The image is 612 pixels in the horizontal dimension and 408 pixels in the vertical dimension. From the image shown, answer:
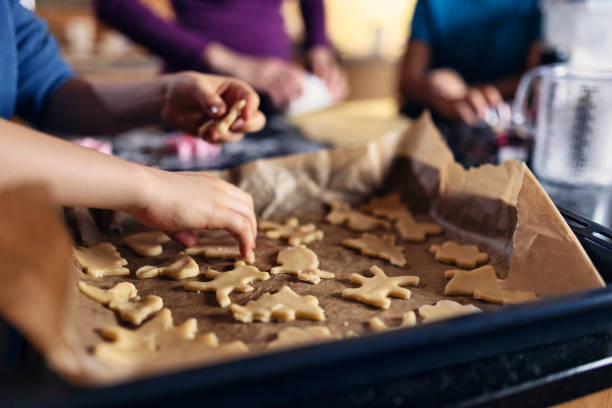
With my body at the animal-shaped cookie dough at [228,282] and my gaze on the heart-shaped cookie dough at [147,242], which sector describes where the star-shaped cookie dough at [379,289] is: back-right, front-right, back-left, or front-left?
back-right
